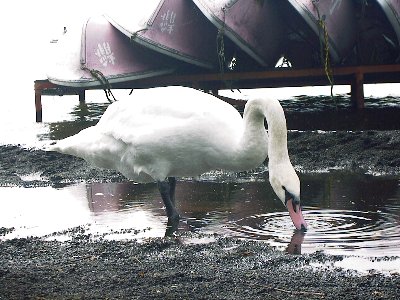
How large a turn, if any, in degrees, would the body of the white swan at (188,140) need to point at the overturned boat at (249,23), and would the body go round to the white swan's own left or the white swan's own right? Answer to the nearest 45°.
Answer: approximately 90° to the white swan's own left

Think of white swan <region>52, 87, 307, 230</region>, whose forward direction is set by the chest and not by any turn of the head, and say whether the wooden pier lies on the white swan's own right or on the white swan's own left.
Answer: on the white swan's own left

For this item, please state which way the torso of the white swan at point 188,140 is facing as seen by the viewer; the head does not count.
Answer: to the viewer's right

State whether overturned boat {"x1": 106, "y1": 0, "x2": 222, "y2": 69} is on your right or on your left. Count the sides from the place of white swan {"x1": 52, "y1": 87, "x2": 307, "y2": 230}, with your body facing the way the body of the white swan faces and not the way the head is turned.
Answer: on your left

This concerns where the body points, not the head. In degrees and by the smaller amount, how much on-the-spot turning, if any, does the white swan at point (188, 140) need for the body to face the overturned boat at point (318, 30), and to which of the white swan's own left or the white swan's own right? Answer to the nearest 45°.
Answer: approximately 90° to the white swan's own left

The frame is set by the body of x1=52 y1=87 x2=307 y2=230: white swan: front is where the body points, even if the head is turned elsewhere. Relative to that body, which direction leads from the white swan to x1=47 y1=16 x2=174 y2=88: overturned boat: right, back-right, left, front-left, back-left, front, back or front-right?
left
